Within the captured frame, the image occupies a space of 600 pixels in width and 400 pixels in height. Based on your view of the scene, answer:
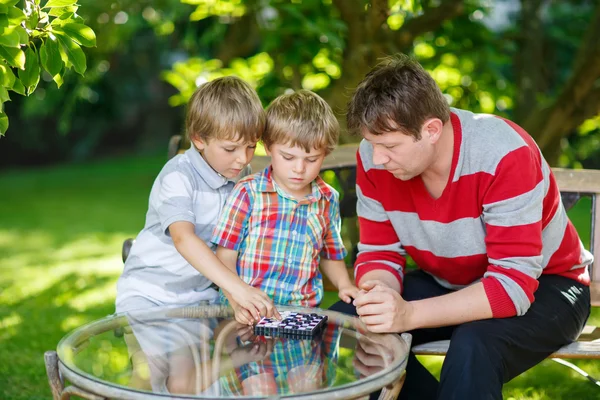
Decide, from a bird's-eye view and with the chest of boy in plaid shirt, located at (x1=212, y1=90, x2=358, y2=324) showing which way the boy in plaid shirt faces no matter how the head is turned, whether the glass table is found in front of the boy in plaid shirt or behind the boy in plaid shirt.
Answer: in front

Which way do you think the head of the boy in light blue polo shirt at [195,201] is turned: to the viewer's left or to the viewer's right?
to the viewer's right

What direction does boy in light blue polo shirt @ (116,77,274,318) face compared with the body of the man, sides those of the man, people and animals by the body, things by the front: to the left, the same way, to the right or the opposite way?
to the left

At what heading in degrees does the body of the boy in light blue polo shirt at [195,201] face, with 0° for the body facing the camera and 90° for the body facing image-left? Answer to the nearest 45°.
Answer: approximately 315°

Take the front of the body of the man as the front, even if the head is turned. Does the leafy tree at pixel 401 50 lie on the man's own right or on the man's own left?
on the man's own right

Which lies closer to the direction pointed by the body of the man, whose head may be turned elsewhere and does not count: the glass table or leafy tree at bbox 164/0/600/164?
the glass table

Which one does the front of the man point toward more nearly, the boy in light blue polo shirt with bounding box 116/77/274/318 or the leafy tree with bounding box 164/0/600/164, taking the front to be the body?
the boy in light blue polo shirt

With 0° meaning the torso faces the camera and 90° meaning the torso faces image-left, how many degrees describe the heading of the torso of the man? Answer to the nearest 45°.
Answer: approximately 45°

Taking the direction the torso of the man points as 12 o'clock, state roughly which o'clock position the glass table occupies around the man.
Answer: The glass table is roughly at 12 o'clock from the man.

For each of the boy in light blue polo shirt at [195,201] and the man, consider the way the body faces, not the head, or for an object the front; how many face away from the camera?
0

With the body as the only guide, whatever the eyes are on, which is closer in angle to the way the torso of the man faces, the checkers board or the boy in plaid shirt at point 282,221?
the checkers board

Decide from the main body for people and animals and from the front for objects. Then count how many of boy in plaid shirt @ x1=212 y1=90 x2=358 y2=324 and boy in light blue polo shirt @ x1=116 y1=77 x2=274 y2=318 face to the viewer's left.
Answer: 0

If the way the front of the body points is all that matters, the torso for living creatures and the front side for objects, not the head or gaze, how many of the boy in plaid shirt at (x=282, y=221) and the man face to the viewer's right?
0
